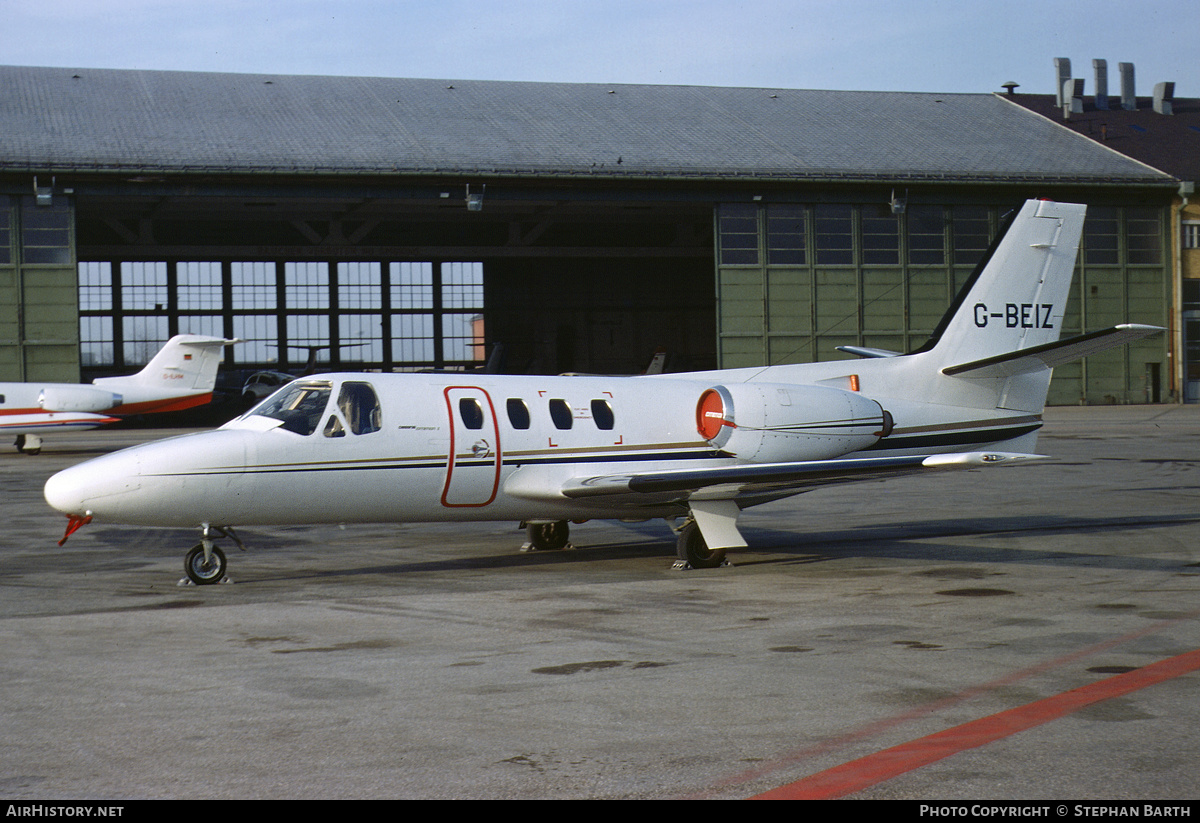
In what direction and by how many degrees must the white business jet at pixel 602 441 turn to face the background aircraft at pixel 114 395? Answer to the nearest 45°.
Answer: approximately 90° to its right

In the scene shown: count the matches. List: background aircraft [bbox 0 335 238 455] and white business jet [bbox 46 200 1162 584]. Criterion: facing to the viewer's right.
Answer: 0

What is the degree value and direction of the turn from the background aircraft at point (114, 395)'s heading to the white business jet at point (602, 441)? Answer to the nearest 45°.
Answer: approximately 90° to its left

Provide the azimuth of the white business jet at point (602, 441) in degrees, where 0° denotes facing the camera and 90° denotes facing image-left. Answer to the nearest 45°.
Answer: approximately 45°

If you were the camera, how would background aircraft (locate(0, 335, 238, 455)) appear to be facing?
facing to the left of the viewer
